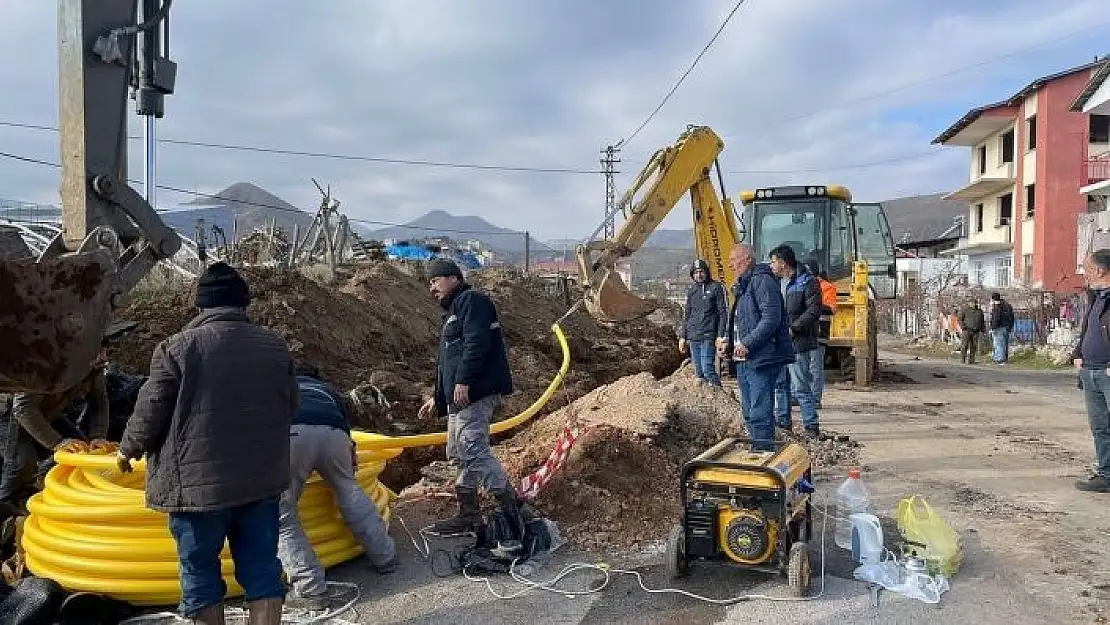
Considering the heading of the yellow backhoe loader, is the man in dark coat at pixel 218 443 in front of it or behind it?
behind

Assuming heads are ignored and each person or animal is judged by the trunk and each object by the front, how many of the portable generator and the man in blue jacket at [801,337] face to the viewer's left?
1

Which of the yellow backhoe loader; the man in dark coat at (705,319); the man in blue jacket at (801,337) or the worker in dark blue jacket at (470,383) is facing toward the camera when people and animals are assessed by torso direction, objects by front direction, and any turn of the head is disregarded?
the man in dark coat

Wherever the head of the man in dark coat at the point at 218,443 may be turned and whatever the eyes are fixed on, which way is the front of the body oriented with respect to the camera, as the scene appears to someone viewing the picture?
away from the camera

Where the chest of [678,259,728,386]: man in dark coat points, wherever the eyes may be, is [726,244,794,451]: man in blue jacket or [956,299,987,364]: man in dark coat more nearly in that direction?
the man in blue jacket

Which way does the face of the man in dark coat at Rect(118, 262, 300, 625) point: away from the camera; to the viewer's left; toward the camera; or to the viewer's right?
away from the camera

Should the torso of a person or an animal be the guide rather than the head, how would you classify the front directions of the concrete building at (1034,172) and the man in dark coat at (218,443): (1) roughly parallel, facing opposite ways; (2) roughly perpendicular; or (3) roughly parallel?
roughly perpendicular

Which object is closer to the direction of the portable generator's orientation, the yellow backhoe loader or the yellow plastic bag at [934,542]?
the yellow plastic bag

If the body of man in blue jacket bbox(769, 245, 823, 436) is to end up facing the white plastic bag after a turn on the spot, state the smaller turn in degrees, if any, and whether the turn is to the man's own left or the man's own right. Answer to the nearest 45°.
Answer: approximately 90° to the man's own left
